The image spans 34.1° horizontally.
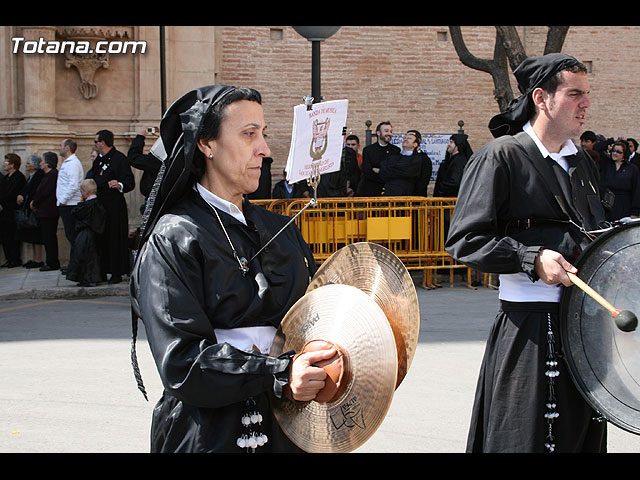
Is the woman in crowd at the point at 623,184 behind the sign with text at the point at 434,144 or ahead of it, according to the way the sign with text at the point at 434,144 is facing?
ahead

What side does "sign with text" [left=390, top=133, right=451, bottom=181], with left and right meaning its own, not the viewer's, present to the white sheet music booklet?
front

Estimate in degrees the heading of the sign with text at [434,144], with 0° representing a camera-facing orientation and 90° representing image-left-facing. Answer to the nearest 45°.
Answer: approximately 0°

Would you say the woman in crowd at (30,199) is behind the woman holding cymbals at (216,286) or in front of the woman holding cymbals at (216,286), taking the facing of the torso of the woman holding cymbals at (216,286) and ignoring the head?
behind

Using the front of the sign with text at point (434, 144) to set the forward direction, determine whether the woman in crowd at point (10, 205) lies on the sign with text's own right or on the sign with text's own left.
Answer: on the sign with text's own right

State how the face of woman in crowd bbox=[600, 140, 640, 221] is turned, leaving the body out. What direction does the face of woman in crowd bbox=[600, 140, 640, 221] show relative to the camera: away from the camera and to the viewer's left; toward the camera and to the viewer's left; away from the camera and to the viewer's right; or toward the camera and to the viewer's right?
toward the camera and to the viewer's left

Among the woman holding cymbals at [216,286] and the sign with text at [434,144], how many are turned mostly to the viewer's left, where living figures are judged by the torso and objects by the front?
0

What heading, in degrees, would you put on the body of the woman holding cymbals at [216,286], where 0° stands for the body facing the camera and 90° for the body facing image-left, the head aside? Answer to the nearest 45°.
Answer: approximately 315°
